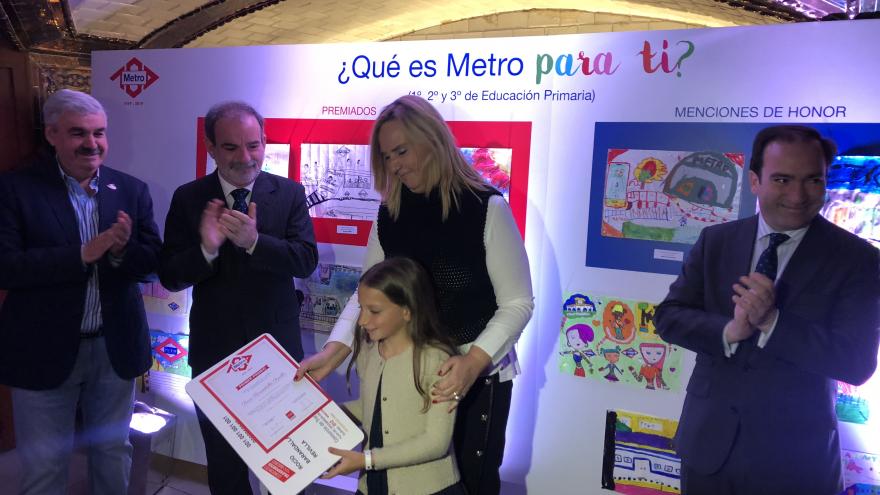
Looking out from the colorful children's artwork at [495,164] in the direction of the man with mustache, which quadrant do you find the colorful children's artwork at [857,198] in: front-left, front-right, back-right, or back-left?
back-left

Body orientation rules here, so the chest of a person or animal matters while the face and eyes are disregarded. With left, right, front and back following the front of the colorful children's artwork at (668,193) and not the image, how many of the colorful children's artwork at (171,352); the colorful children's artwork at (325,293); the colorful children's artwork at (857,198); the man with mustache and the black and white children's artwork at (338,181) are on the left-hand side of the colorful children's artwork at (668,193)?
1

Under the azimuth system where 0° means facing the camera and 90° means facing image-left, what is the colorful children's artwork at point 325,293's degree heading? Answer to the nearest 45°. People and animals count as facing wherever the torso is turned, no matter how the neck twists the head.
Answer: approximately 0°

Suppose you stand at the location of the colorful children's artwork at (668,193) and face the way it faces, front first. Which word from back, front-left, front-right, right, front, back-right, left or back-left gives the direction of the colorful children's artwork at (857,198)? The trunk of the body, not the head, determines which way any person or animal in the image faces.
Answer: left

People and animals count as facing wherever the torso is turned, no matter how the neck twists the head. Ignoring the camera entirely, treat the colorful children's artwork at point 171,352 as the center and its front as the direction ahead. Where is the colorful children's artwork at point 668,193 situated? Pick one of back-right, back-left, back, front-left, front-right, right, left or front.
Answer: front-left

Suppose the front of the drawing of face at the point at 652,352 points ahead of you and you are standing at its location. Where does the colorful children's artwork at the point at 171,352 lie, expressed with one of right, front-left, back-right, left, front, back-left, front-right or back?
right

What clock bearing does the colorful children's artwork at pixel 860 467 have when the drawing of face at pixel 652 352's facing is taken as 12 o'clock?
The colorful children's artwork is roughly at 9 o'clock from the drawing of face.

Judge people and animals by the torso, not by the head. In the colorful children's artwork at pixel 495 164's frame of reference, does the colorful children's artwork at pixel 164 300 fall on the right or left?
on its right

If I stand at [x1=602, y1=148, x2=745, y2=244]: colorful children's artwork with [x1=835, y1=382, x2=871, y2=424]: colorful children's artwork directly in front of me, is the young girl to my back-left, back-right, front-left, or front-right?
back-right

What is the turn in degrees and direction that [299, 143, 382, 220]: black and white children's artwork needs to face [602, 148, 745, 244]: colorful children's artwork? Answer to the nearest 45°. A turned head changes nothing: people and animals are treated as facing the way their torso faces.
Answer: approximately 45° to its left

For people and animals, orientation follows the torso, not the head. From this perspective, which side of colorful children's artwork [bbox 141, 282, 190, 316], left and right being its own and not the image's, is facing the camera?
front

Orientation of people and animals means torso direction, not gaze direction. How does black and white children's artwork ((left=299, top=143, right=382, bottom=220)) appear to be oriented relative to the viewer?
toward the camera
